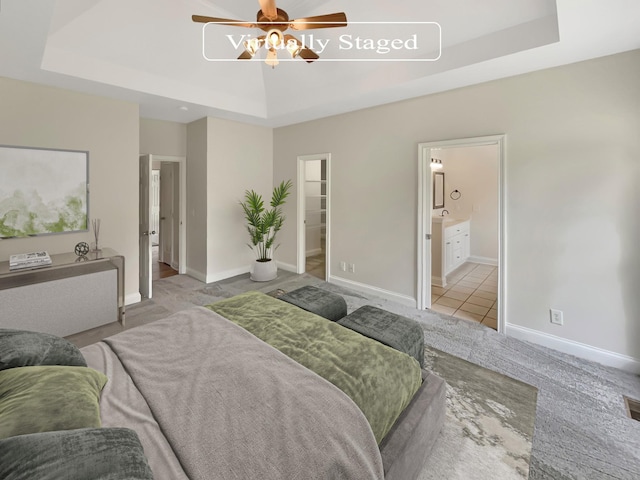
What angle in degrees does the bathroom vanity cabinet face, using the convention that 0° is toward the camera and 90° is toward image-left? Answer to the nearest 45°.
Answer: approximately 315°

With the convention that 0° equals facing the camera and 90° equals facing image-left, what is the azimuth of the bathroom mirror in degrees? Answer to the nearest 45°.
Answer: approximately 315°

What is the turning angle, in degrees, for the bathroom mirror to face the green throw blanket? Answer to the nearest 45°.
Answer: approximately 45° to its right

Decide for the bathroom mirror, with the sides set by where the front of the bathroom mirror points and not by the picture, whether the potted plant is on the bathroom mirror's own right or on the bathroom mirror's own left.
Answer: on the bathroom mirror's own right

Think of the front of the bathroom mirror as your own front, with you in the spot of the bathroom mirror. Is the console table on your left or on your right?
on your right

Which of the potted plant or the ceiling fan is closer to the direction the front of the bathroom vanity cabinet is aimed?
the ceiling fan
